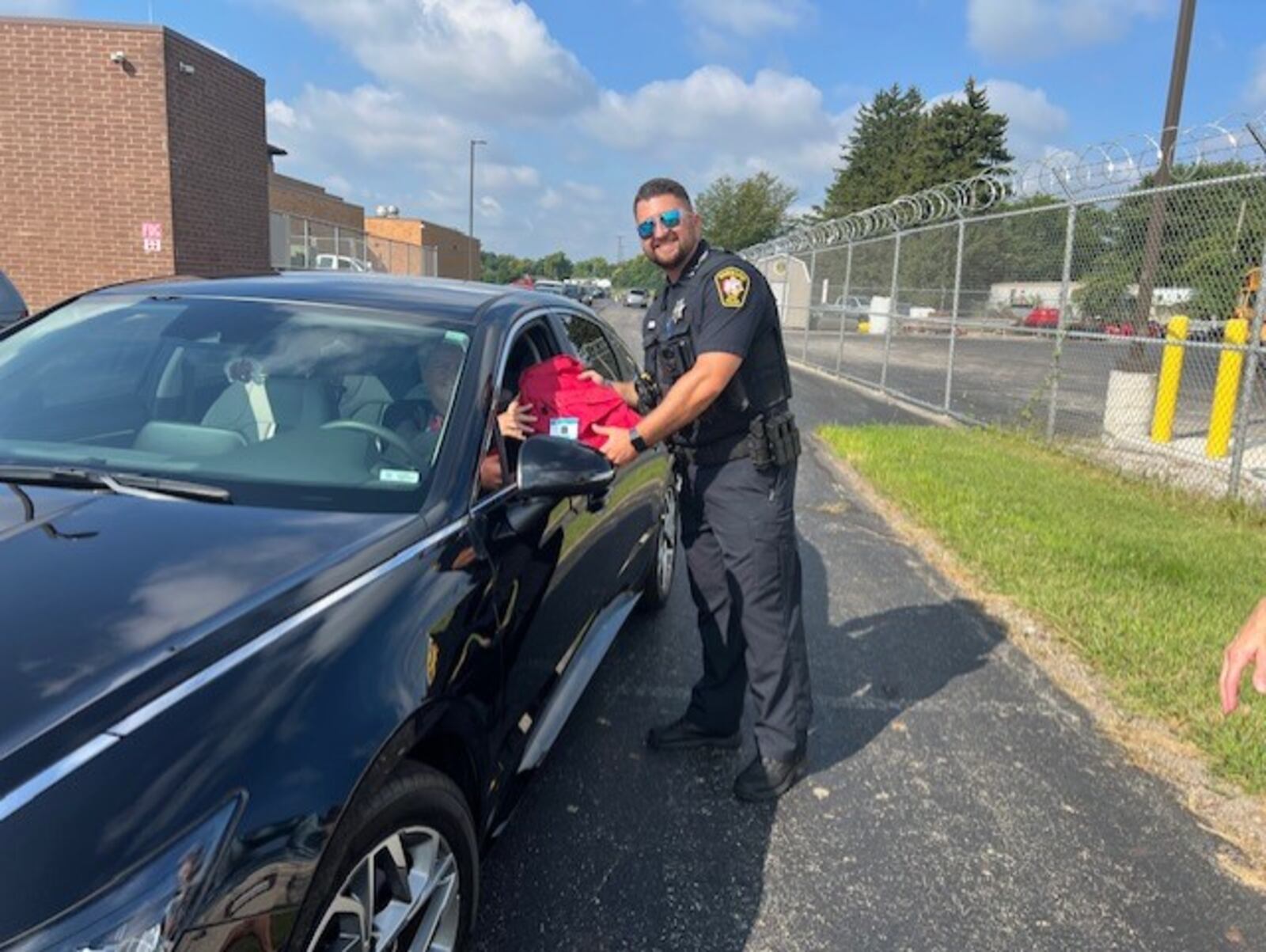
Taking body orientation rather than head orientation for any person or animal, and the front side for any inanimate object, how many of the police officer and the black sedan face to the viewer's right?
0

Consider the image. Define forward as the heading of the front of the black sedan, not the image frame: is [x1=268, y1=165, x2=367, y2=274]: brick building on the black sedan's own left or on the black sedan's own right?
on the black sedan's own right

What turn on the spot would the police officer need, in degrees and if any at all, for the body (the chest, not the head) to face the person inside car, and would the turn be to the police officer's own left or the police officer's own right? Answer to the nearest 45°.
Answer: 0° — they already face them

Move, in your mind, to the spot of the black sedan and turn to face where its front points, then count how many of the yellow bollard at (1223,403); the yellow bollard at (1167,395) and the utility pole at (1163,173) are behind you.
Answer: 3

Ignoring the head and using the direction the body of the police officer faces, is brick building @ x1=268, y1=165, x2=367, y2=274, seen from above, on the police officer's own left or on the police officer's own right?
on the police officer's own right

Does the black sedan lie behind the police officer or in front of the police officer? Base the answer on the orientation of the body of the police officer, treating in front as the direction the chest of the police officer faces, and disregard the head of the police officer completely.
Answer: in front

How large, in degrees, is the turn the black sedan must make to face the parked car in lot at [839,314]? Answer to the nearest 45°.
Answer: approximately 180°

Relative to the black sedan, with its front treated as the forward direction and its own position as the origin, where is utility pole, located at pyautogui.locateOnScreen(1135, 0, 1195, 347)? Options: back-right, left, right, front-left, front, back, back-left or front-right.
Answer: back

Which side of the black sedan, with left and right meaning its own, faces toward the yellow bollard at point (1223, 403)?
back

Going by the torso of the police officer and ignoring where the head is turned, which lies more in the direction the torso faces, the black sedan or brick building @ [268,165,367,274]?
the black sedan

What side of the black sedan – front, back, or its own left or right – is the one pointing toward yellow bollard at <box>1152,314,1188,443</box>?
back

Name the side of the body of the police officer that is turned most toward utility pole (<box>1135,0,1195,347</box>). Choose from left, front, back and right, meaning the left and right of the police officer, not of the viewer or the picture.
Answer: back

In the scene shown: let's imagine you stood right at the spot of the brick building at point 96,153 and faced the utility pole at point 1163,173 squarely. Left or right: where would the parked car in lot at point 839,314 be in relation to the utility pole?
left

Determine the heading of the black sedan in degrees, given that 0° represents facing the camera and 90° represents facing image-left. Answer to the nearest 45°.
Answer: approximately 45°

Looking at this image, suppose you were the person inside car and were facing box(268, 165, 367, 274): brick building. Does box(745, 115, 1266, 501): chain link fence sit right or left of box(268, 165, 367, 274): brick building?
right
